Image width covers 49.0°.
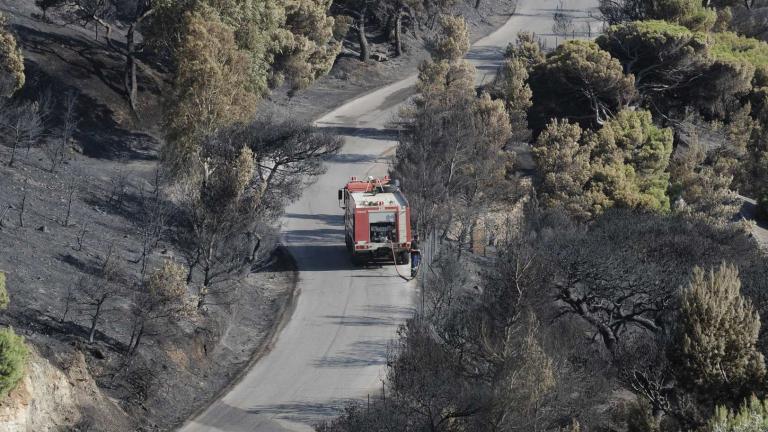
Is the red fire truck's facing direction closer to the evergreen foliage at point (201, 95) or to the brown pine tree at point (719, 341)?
the evergreen foliage

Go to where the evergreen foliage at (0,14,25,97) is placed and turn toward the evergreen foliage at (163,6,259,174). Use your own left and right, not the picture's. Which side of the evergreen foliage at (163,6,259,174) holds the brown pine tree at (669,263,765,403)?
right

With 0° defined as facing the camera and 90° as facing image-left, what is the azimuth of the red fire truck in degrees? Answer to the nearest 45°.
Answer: approximately 180°

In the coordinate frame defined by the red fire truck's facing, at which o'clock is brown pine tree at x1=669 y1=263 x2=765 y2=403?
The brown pine tree is roughly at 5 o'clock from the red fire truck.

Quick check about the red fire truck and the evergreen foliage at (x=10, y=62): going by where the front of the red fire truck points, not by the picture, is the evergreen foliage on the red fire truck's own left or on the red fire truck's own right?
on the red fire truck's own left

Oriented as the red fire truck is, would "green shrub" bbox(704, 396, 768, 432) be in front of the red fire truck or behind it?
behind

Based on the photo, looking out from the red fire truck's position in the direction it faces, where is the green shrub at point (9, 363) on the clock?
The green shrub is roughly at 7 o'clock from the red fire truck.

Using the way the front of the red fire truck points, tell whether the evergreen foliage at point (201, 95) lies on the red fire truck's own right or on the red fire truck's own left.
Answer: on the red fire truck's own left
